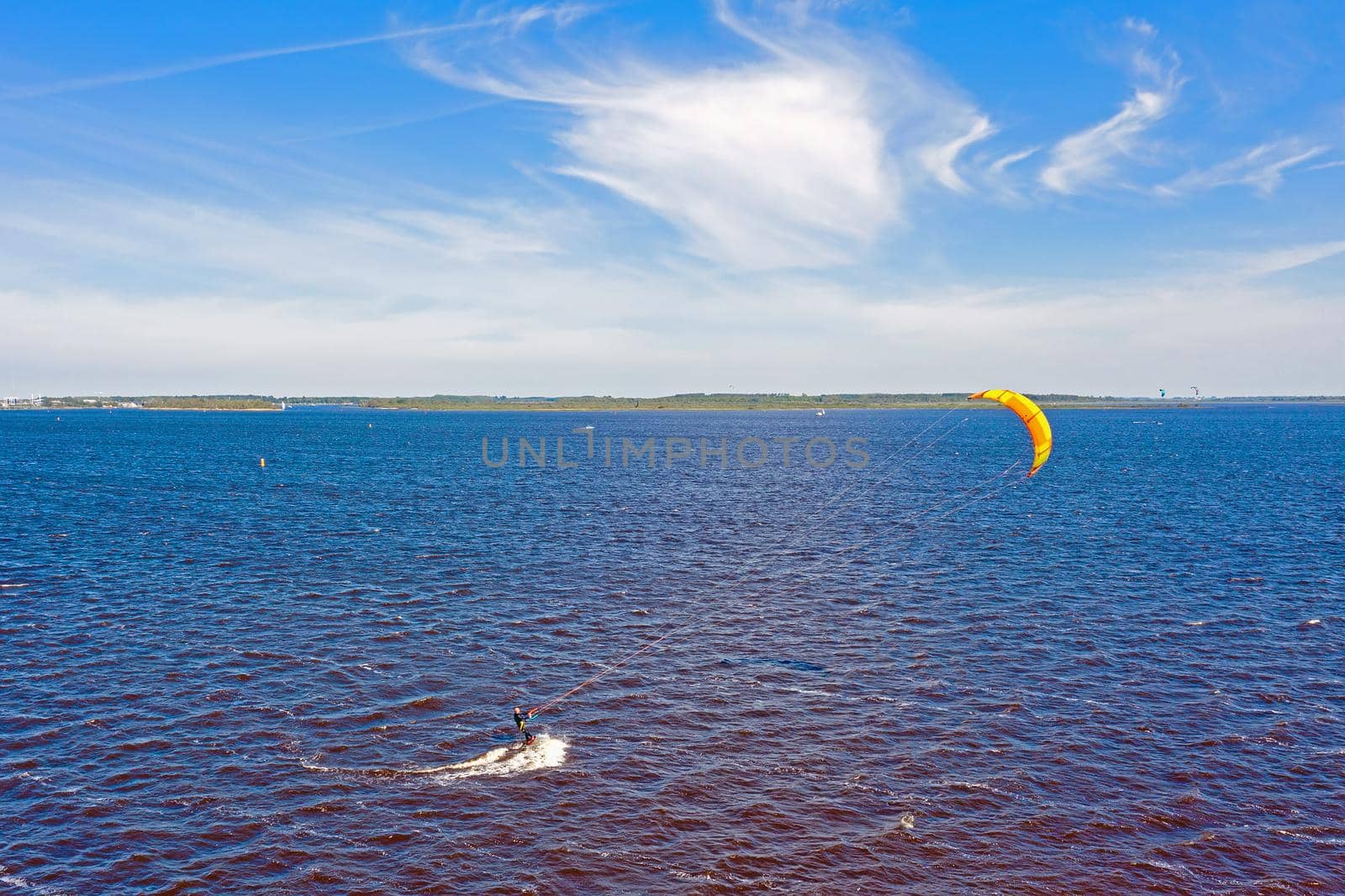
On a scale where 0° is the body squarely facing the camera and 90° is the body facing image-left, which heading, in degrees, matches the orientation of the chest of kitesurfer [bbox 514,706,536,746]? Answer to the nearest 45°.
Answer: approximately 270°
